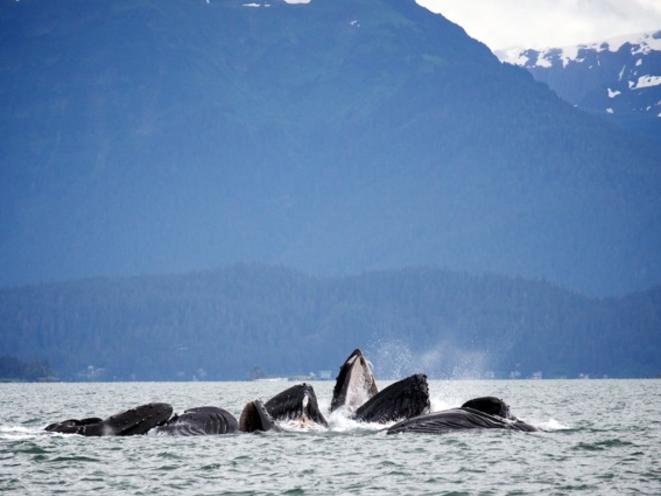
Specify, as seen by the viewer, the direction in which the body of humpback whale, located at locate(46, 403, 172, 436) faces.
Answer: to the viewer's right

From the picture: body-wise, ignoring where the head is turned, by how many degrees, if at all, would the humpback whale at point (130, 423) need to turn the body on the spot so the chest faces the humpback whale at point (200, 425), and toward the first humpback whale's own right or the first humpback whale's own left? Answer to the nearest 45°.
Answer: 0° — it already faces it

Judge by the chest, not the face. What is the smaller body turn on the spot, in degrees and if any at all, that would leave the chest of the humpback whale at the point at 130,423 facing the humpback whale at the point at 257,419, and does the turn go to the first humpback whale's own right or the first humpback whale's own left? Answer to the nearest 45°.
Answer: approximately 45° to the first humpback whale's own right

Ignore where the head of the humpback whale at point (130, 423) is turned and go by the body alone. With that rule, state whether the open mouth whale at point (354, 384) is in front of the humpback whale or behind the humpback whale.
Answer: in front
